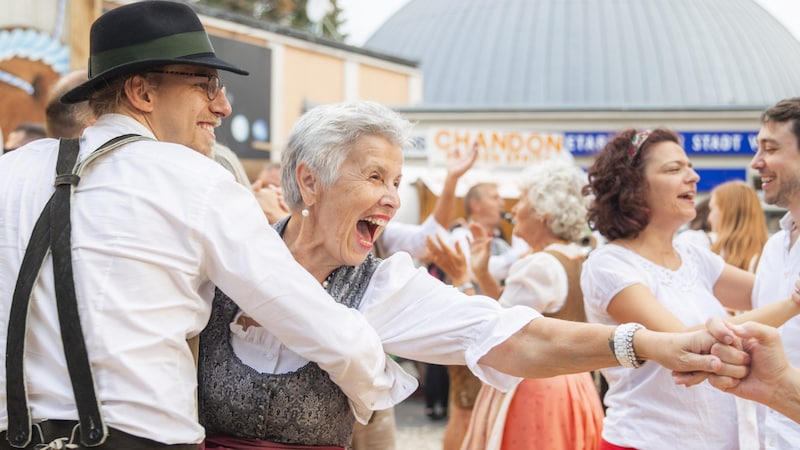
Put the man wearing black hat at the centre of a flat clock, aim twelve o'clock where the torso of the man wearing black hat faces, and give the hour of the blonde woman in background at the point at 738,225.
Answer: The blonde woman in background is roughly at 12 o'clock from the man wearing black hat.

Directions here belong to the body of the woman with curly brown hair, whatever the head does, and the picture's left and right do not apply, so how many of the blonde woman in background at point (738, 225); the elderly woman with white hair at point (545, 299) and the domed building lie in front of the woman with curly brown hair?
0

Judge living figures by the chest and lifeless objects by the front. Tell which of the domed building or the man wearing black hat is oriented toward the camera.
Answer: the domed building

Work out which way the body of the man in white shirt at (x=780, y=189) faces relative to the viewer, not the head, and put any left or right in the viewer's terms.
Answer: facing the viewer and to the left of the viewer

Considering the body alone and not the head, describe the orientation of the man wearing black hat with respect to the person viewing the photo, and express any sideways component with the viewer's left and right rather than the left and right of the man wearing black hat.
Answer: facing away from the viewer and to the right of the viewer

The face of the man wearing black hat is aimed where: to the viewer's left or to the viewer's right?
to the viewer's right

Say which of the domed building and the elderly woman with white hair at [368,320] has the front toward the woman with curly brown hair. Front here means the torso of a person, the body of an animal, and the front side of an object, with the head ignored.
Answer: the domed building

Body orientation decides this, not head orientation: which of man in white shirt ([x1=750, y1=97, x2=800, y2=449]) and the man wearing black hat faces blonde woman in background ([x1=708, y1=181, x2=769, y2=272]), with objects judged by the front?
the man wearing black hat

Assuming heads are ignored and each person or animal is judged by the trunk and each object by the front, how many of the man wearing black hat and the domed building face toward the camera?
1

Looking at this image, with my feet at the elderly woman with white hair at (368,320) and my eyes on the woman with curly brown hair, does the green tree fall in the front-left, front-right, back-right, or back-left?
front-left

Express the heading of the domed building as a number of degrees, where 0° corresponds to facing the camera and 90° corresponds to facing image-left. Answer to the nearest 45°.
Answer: approximately 0°

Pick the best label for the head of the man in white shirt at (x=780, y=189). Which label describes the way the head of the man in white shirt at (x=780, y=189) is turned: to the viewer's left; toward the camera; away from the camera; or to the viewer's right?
to the viewer's left

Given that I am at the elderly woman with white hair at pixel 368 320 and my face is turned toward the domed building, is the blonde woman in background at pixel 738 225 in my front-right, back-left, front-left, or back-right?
front-right

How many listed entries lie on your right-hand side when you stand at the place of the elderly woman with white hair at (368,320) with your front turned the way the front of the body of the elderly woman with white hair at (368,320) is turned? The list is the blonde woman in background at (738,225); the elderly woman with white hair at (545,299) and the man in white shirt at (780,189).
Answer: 0

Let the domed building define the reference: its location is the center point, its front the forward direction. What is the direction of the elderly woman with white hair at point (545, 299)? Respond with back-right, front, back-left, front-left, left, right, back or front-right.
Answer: front

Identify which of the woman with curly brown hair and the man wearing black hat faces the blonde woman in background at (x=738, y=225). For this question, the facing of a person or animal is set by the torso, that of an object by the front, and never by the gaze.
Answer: the man wearing black hat

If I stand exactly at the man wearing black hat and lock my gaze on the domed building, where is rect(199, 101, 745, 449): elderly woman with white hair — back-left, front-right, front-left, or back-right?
front-right
